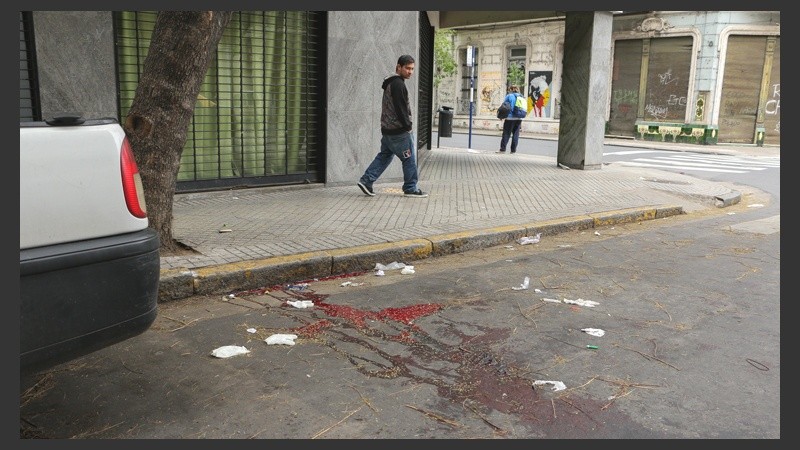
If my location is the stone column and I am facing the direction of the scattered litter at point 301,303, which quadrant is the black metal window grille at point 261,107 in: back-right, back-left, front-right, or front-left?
front-right

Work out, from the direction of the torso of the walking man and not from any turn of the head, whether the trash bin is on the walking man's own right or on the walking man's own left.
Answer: on the walking man's own left

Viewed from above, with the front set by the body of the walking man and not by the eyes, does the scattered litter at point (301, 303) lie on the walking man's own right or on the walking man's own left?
on the walking man's own right

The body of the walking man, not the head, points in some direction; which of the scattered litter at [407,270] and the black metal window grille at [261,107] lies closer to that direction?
the scattered litter

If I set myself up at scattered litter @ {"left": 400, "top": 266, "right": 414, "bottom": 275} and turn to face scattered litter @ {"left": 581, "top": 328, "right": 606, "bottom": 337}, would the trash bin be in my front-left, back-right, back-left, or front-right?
back-left

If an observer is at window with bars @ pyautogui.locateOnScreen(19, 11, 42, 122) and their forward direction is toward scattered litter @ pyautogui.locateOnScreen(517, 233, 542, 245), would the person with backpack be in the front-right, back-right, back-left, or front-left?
front-left

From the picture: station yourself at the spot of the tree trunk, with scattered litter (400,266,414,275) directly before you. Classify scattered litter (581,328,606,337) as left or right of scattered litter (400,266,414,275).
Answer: right

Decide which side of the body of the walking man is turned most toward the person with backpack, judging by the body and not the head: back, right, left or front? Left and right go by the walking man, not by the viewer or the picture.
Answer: left

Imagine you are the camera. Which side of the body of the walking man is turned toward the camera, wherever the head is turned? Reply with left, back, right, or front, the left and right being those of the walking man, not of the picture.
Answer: right

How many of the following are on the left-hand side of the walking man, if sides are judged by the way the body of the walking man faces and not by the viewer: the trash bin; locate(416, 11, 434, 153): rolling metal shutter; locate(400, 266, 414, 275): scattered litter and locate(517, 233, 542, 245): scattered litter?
2

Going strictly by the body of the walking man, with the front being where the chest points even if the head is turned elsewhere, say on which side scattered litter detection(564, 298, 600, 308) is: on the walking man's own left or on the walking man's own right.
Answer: on the walking man's own right

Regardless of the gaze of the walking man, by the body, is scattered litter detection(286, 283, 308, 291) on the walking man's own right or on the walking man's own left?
on the walking man's own right

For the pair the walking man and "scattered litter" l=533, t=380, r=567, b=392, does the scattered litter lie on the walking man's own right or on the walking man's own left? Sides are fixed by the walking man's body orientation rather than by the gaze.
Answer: on the walking man's own right

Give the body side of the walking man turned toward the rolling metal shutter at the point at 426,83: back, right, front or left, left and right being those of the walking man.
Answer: left

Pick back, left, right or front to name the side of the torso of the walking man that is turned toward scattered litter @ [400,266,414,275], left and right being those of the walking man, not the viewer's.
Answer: right
